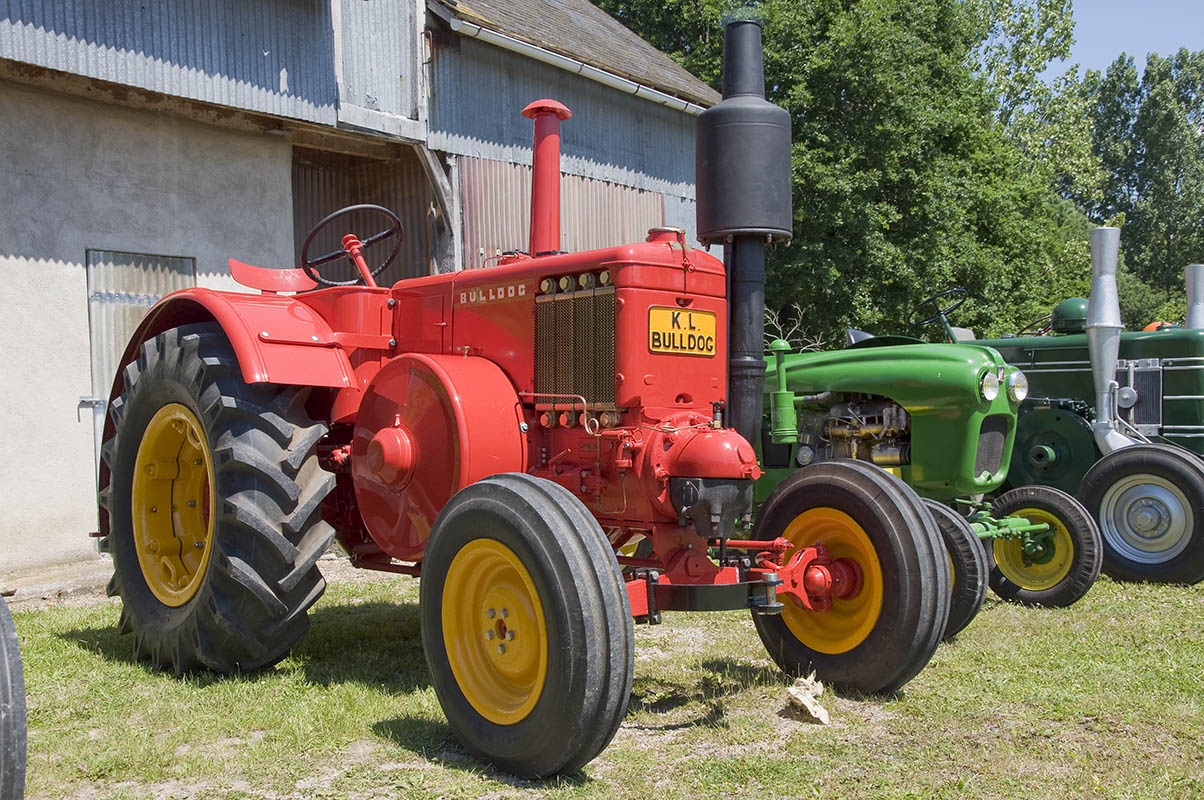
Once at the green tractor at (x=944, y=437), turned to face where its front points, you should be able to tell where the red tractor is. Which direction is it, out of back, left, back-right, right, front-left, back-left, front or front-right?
right

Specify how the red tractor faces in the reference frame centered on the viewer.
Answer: facing the viewer and to the right of the viewer

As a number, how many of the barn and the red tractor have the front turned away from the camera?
0

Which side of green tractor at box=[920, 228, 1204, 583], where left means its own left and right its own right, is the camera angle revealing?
right

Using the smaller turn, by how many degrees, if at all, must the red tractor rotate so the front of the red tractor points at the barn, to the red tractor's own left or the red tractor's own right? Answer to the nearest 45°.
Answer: approximately 180°

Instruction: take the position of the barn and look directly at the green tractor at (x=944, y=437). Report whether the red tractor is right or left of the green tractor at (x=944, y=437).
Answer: right

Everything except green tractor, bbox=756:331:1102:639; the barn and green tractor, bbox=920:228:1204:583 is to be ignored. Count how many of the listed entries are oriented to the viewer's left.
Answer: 0

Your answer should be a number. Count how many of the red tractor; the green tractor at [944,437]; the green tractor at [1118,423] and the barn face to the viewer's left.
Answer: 0

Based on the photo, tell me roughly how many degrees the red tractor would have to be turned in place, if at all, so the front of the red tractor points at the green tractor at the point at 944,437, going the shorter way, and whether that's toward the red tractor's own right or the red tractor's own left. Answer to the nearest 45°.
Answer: approximately 90° to the red tractor's own left

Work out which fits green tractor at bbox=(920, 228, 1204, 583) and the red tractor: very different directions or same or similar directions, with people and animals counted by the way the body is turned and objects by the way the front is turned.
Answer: same or similar directions

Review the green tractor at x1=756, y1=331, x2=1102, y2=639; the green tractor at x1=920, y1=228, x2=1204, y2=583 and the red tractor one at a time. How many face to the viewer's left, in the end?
0

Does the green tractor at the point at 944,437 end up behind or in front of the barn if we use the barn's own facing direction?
in front

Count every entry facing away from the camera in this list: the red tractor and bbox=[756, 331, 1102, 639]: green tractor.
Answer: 0

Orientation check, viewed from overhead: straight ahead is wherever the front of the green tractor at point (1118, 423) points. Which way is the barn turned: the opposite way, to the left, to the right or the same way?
the same way

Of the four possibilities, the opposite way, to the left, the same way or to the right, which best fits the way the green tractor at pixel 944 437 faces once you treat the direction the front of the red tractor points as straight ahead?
the same way

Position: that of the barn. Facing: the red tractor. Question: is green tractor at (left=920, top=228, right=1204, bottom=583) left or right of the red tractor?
left
